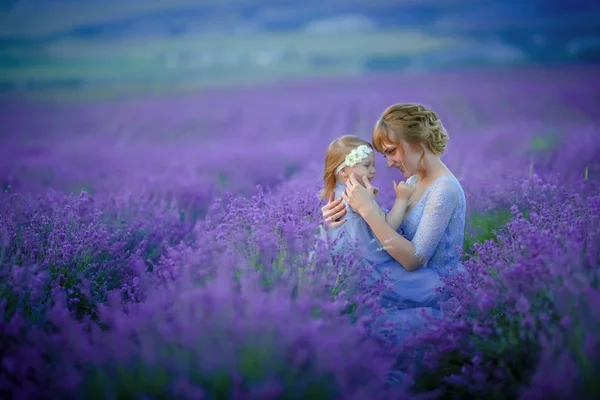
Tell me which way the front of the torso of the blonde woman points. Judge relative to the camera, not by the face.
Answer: to the viewer's left

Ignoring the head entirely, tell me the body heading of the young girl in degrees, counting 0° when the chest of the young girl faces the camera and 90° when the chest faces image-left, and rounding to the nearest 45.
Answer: approximately 270°

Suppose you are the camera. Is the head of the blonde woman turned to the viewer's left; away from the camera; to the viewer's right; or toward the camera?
to the viewer's left
